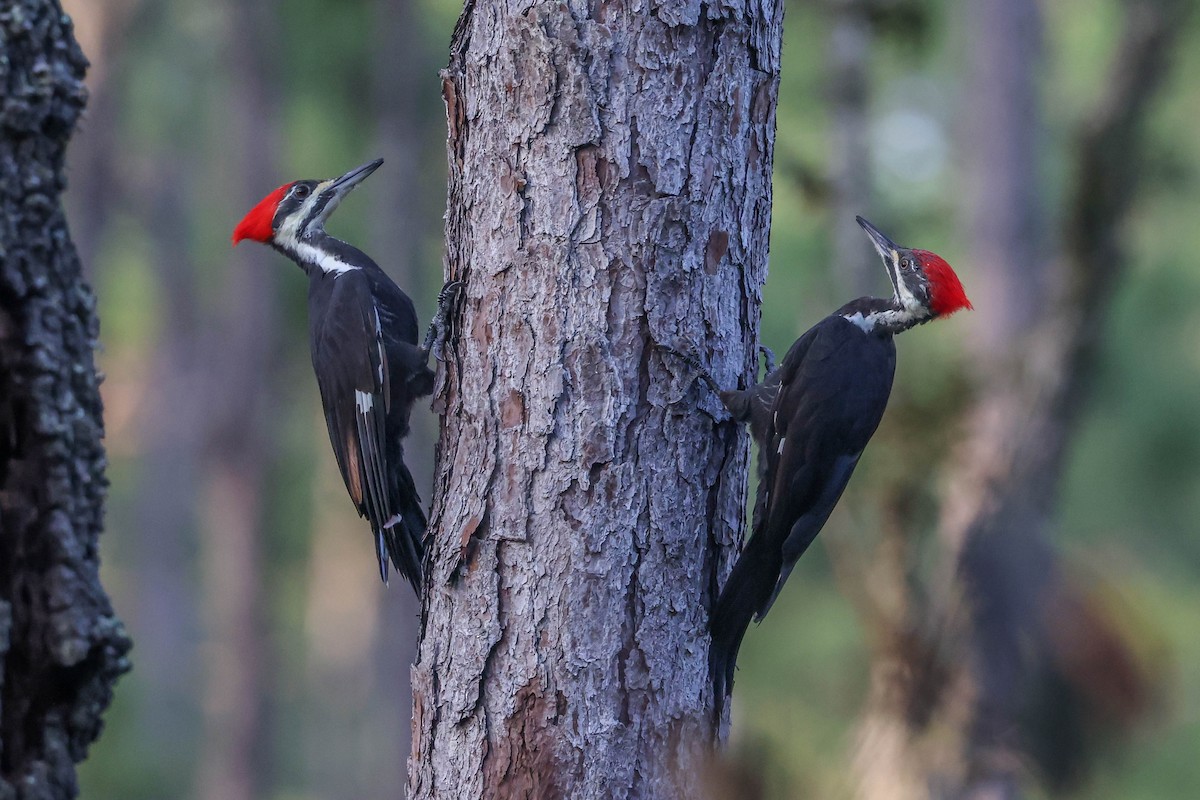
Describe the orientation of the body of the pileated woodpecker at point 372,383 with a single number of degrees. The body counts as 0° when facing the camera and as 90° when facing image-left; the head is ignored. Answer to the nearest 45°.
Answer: approximately 270°

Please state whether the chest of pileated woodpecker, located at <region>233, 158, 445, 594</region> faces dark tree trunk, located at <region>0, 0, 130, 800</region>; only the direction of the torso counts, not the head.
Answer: no

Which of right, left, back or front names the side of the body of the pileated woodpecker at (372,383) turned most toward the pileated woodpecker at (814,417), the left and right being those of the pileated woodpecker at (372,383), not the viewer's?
front

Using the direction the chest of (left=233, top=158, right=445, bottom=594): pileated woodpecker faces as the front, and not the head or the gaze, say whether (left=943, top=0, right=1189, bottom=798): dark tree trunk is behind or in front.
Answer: in front

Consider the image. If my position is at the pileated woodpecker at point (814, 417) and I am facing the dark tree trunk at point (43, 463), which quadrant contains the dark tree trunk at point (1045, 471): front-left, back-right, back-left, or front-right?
back-right

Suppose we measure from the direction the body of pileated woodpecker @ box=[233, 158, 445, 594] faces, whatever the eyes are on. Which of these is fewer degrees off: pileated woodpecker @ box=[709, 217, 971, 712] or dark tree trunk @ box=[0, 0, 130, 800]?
the pileated woodpecker
